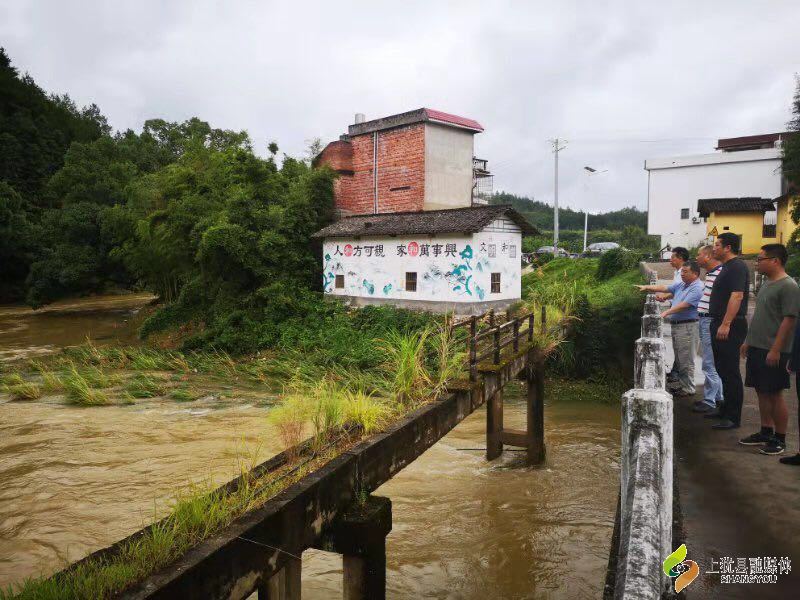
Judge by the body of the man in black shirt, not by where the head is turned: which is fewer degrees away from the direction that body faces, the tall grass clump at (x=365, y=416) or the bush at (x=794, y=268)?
the tall grass clump

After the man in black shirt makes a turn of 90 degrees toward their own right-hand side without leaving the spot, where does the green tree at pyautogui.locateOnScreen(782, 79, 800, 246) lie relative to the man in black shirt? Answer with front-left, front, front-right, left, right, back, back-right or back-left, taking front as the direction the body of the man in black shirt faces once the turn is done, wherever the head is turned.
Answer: front

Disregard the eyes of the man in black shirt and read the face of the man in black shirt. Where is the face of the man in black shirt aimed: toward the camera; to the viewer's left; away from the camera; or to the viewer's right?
to the viewer's left

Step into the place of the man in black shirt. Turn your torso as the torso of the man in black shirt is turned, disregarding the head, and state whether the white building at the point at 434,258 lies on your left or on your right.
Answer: on your right

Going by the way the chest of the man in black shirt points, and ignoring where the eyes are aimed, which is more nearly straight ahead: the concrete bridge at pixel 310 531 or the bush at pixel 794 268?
the concrete bridge

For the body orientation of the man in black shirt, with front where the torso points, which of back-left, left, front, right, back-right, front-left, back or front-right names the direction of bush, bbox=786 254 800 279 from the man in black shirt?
right

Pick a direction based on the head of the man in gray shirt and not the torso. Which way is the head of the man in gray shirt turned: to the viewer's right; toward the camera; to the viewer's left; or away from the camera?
to the viewer's left

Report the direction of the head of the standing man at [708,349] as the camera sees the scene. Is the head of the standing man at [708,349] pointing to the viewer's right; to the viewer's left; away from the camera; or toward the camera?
to the viewer's left

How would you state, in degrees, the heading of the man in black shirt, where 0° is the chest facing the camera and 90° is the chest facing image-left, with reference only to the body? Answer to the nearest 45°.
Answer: approximately 90°

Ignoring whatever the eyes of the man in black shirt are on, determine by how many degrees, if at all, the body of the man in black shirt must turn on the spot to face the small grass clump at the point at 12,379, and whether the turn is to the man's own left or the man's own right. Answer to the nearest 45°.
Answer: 0° — they already face it

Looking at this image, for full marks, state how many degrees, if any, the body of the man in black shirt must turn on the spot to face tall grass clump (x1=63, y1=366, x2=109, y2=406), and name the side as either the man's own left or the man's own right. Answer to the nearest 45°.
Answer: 0° — they already face it

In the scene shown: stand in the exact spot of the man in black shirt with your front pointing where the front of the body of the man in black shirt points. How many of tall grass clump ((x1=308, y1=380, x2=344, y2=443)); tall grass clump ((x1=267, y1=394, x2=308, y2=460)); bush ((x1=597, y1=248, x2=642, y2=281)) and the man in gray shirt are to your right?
1

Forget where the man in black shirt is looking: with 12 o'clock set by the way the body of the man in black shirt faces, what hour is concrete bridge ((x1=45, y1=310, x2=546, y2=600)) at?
The concrete bridge is roughly at 12 o'clock from the man in black shirt.

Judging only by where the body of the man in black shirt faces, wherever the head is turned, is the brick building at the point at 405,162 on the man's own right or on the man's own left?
on the man's own right

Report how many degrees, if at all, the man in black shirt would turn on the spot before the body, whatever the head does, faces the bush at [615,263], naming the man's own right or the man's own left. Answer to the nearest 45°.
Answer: approximately 90° to the man's own right
